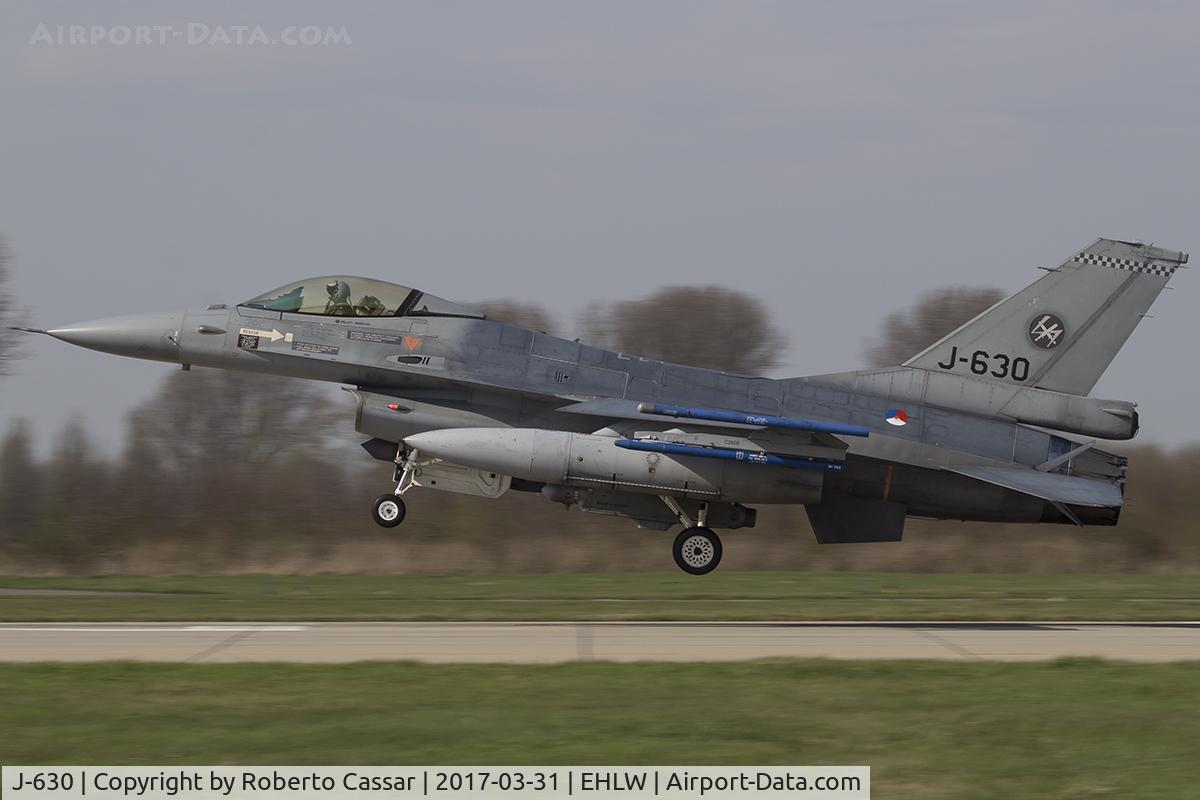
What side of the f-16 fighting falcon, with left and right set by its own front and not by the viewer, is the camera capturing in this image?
left

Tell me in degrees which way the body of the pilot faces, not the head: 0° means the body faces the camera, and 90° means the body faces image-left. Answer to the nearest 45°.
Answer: approximately 90°
